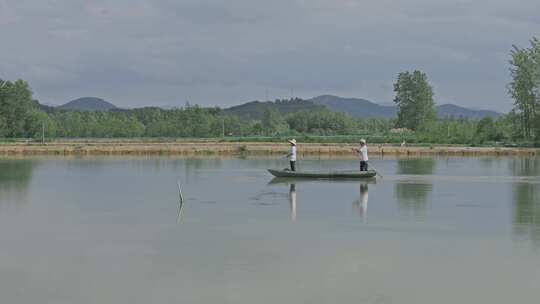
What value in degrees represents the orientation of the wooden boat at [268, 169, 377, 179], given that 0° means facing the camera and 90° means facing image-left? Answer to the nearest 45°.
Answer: approximately 90°

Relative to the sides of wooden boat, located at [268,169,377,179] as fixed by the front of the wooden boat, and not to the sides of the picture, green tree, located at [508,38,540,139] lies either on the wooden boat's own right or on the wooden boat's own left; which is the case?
on the wooden boat's own right
